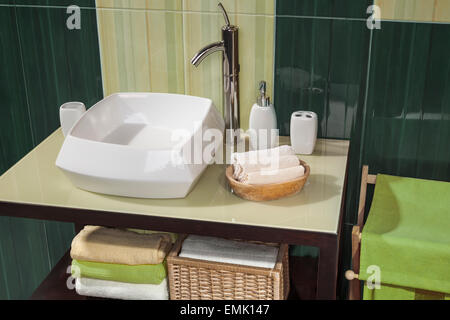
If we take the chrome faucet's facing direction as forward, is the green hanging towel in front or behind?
behind

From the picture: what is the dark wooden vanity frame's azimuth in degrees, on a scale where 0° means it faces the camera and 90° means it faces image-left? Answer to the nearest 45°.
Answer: approximately 0°

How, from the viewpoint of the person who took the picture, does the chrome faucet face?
facing to the left of the viewer

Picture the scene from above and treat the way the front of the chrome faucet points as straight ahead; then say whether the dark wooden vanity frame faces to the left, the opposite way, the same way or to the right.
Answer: to the left

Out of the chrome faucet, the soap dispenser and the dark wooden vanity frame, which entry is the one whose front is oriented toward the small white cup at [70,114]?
the chrome faucet
